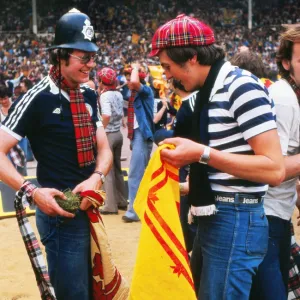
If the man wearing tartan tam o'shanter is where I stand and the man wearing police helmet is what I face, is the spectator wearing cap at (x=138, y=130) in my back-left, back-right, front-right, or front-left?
front-right

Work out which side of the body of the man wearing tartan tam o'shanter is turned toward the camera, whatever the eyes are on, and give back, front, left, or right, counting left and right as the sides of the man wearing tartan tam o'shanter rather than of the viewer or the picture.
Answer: left

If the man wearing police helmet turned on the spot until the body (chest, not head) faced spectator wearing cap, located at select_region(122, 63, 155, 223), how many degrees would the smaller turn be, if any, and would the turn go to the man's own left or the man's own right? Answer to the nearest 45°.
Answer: approximately 135° to the man's own left

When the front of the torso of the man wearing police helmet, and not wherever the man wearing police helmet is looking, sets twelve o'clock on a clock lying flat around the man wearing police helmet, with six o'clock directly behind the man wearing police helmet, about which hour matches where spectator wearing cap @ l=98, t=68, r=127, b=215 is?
The spectator wearing cap is roughly at 8 o'clock from the man wearing police helmet.

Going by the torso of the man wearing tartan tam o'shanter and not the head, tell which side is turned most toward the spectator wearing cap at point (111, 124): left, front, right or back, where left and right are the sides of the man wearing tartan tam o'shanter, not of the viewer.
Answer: right

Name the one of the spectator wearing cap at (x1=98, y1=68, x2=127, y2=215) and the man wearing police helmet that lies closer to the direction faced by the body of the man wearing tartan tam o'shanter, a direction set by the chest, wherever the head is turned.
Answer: the man wearing police helmet

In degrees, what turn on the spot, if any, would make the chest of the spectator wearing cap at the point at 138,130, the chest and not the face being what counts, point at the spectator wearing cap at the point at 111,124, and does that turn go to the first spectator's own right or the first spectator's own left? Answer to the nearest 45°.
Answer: approximately 45° to the first spectator's own right

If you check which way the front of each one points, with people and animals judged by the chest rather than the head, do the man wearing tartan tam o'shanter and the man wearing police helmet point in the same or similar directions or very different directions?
very different directions
